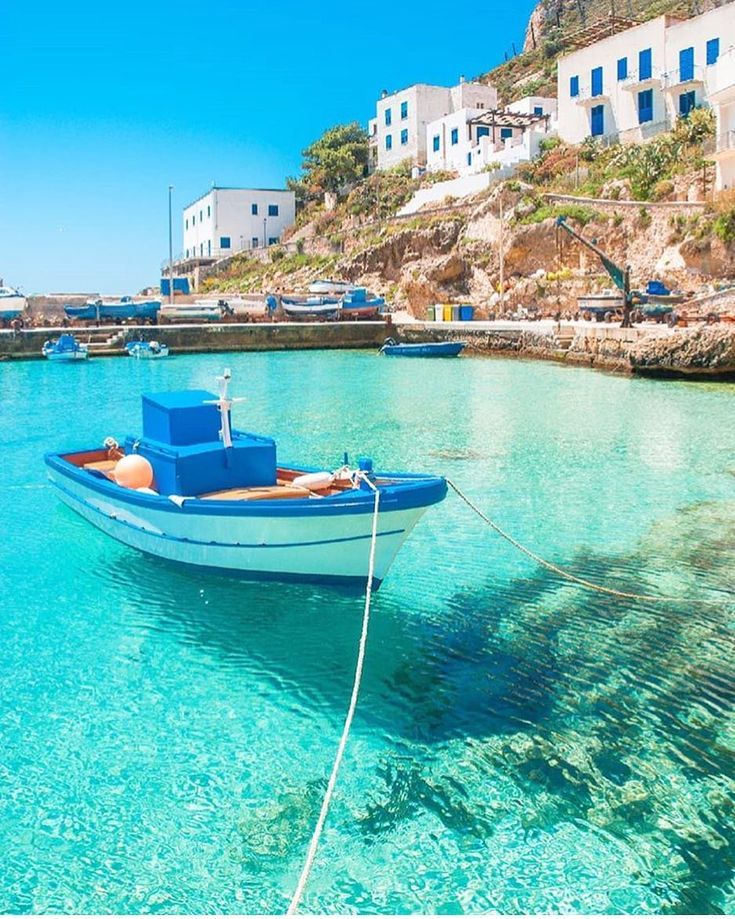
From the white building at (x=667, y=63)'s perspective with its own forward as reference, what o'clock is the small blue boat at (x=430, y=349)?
The small blue boat is roughly at 12 o'clock from the white building.

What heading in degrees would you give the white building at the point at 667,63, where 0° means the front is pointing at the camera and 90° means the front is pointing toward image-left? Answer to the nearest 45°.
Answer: approximately 45°

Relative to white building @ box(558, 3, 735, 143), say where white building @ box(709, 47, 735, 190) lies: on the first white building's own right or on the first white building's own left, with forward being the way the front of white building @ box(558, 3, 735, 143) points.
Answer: on the first white building's own left
